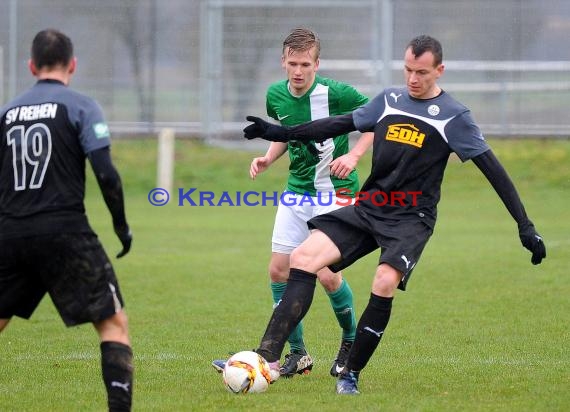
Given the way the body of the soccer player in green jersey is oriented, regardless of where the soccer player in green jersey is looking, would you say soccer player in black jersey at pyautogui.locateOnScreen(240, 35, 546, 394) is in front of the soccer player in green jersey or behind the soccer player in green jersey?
in front

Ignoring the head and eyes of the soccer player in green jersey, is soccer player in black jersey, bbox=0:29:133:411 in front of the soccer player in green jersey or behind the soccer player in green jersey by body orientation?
in front

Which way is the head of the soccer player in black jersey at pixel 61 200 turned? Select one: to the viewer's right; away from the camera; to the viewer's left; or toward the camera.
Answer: away from the camera

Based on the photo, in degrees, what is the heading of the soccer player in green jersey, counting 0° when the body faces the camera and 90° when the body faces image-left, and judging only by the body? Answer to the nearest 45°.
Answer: approximately 0°

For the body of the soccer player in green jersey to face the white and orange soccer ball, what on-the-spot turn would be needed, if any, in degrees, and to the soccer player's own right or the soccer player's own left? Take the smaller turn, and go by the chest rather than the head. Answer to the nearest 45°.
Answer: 0° — they already face it
